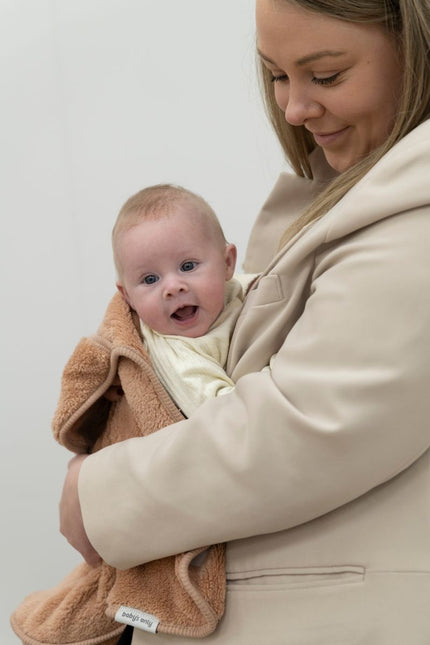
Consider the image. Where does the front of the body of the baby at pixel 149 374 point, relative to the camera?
toward the camera

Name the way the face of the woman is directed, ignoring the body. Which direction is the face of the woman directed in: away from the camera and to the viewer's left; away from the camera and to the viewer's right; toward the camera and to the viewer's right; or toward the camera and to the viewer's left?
toward the camera and to the viewer's left

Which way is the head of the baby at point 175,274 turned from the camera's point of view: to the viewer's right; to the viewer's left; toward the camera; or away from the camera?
toward the camera

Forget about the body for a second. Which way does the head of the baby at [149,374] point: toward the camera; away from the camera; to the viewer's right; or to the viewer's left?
toward the camera
